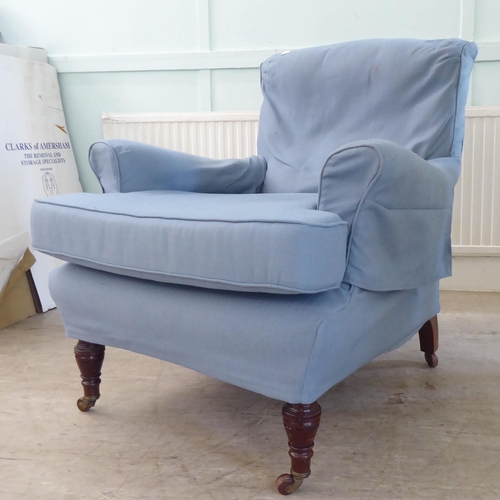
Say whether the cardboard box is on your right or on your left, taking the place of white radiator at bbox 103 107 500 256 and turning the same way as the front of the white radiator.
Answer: on your right

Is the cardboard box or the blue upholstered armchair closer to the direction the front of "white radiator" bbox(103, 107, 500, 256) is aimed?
the blue upholstered armchair

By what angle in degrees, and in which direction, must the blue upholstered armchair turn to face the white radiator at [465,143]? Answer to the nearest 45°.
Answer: approximately 180°

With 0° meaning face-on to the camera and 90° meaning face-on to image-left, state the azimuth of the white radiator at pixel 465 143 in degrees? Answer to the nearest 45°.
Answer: approximately 0°

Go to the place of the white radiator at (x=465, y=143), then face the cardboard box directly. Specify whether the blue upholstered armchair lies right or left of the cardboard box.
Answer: left

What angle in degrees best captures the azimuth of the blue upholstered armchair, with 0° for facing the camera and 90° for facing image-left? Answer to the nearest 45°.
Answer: approximately 45°

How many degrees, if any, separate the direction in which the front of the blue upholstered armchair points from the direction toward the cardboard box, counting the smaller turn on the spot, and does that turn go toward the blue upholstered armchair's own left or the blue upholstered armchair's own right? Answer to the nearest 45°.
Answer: approximately 90° to the blue upholstered armchair's own right
